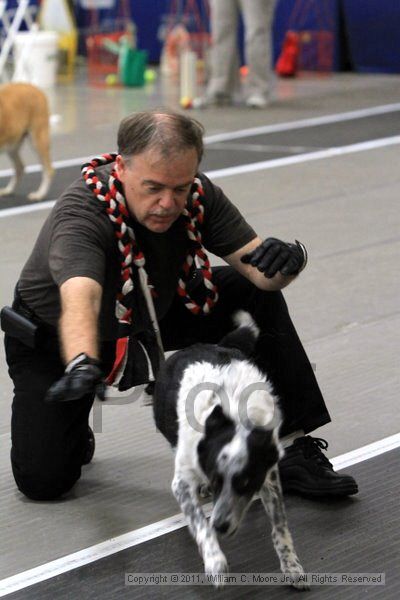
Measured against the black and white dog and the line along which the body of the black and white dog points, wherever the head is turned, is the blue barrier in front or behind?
behind

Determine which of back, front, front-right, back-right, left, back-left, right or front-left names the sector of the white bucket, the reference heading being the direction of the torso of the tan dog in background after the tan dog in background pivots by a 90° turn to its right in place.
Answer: front

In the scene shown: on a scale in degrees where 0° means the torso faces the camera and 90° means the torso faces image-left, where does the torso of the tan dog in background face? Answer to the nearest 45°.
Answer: approximately 90°

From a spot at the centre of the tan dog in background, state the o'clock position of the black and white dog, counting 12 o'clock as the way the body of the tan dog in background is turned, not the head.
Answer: The black and white dog is roughly at 9 o'clock from the tan dog in background.

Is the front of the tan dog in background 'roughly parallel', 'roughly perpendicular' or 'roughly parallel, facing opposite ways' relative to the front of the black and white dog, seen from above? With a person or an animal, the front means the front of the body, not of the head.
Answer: roughly perpendicular

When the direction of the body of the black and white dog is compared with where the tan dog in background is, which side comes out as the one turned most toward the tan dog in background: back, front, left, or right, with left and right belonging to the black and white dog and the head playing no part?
back

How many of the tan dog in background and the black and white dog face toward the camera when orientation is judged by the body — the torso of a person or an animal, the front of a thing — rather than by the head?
1

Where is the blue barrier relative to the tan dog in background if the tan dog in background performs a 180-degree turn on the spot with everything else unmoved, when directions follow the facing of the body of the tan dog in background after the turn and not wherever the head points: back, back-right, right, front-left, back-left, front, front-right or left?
front-left

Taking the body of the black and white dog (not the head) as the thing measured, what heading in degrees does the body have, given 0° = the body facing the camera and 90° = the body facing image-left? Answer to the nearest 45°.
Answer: approximately 0°

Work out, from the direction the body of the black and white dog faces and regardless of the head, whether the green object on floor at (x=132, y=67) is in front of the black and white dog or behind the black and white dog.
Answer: behind
